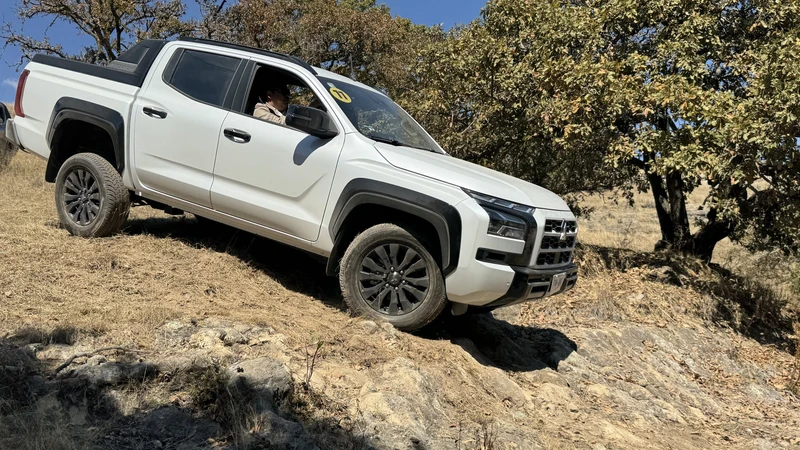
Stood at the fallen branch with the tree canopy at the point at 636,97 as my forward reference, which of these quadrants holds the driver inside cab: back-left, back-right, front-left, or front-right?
front-left

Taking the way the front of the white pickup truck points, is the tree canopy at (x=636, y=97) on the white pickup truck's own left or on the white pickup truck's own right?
on the white pickup truck's own left

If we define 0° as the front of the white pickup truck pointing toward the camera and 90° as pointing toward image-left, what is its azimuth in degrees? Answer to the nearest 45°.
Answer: approximately 315°

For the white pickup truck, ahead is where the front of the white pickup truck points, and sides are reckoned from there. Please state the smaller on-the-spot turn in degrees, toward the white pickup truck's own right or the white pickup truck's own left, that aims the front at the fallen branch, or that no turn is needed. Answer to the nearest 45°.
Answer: approximately 90° to the white pickup truck's own right
